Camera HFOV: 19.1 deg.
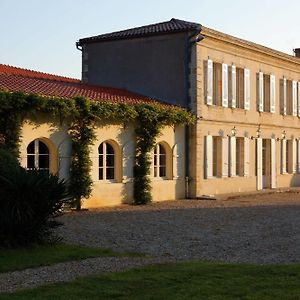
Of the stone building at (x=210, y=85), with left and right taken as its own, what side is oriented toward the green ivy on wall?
right

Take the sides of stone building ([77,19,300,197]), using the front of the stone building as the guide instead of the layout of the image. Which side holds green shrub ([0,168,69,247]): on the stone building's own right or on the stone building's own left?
on the stone building's own right

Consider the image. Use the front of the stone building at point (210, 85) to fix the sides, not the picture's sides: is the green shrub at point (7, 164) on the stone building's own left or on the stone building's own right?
on the stone building's own right

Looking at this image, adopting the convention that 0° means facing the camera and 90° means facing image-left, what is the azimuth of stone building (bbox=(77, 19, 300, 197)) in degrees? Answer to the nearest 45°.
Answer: approximately 315°
